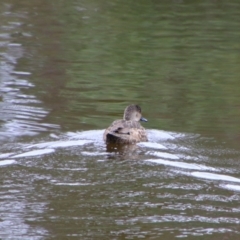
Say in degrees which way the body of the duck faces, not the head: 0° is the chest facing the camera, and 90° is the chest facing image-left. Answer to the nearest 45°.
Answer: approximately 225°
